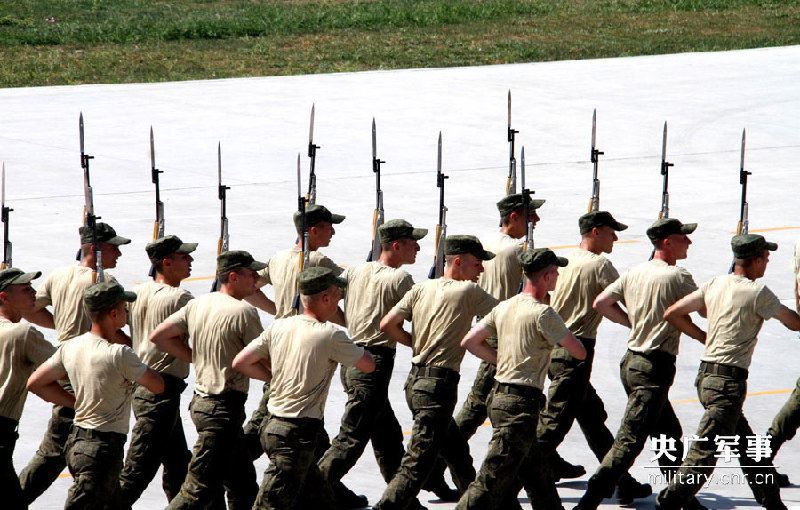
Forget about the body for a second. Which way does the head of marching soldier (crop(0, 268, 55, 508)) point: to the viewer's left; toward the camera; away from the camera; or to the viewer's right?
to the viewer's right

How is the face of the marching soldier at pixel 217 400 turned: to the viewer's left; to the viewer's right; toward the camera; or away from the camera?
to the viewer's right

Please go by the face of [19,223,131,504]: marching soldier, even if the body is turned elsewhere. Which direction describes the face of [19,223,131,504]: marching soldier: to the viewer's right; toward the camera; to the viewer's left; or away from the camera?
to the viewer's right

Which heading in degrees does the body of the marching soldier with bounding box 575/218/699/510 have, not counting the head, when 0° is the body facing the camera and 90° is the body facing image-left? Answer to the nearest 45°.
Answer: approximately 225°

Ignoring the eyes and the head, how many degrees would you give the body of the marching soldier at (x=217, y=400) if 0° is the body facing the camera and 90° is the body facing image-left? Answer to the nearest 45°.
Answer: approximately 225°

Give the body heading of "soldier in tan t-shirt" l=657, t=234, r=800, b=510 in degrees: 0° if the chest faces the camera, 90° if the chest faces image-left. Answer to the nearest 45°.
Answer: approximately 225°

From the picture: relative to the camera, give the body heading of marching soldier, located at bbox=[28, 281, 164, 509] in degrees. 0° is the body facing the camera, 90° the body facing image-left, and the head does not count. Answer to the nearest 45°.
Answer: approximately 225°

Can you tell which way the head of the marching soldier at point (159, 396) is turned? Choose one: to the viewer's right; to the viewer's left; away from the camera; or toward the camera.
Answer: to the viewer's right
